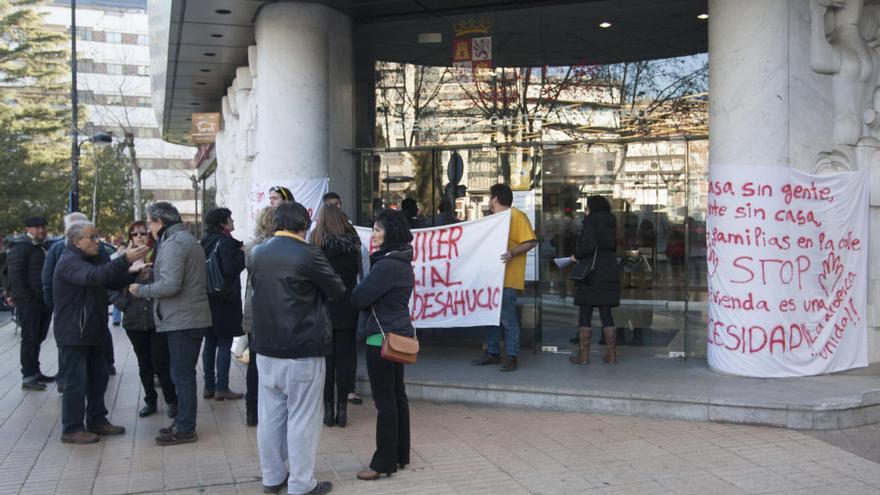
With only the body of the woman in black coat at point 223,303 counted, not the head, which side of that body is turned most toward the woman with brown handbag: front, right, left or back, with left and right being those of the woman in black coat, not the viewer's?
right

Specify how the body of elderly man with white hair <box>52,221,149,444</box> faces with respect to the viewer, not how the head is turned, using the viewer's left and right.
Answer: facing to the right of the viewer

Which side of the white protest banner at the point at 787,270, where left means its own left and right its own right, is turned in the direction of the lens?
front

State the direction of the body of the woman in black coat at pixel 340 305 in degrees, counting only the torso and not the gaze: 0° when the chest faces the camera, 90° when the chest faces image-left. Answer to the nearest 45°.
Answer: approximately 180°

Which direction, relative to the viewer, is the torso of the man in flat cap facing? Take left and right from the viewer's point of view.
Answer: facing to the right of the viewer

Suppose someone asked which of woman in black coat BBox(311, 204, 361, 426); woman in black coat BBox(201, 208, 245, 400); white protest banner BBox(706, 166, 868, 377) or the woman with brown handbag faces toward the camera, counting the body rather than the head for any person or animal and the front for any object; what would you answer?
the white protest banner

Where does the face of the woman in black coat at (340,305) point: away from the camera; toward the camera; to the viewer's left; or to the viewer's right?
away from the camera
